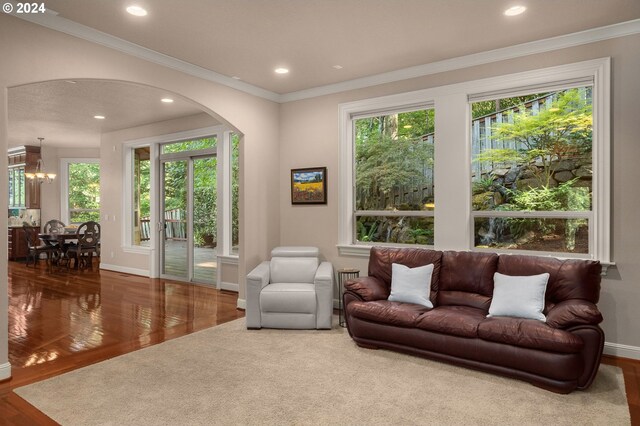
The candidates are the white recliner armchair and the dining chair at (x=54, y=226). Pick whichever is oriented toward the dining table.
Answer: the dining chair

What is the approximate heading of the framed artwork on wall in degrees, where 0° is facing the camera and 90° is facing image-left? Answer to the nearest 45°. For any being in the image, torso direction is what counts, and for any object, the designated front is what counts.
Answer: approximately 45°

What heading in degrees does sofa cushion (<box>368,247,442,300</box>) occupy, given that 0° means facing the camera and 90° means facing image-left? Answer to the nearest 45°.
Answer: approximately 45°

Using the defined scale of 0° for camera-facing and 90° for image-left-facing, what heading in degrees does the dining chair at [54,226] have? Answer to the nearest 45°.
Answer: approximately 0°

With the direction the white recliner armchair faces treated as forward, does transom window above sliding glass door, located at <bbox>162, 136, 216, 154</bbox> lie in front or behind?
behind

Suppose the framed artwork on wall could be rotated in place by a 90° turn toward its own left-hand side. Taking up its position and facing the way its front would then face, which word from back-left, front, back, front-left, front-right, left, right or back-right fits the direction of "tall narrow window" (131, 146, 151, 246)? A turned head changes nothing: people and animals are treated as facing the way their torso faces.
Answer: back

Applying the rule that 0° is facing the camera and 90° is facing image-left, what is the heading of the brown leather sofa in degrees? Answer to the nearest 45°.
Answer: approximately 45°

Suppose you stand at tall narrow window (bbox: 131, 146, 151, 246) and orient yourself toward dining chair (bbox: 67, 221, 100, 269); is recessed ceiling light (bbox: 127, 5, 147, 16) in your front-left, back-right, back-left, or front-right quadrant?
back-left

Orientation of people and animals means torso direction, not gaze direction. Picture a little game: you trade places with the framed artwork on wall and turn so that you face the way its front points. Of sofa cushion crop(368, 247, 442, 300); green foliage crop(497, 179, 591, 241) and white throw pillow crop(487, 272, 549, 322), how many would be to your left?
3

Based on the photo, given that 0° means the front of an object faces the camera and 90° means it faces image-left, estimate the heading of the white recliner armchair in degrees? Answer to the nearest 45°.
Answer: approximately 0°

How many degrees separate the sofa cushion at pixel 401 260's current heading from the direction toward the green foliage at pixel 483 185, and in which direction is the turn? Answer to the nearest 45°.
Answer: approximately 135° to its left

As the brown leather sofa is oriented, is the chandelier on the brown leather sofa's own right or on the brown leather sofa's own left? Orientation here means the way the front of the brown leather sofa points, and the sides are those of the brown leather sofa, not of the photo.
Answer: on the brown leather sofa's own right

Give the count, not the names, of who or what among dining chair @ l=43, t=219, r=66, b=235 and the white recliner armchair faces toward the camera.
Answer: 2
